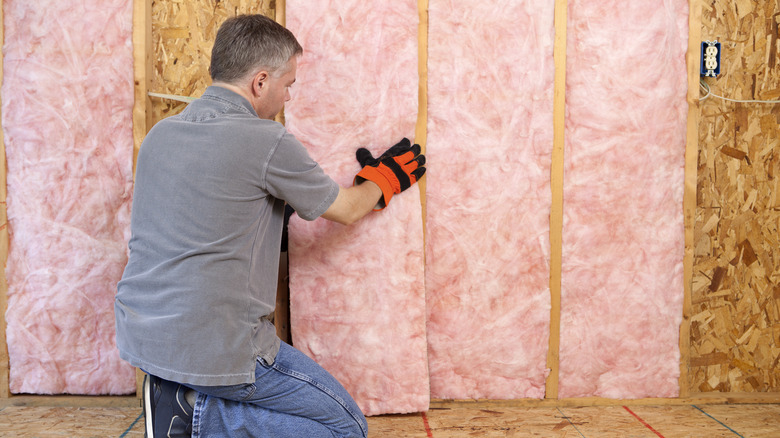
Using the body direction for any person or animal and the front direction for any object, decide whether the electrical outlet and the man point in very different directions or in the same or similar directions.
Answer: very different directions

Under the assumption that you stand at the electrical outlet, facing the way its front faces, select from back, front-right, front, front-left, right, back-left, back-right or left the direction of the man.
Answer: front-right

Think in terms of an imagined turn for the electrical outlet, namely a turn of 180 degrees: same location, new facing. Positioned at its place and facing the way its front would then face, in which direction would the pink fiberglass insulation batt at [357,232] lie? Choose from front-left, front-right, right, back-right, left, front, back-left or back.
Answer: back-left

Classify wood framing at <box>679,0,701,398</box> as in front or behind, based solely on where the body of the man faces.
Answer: in front

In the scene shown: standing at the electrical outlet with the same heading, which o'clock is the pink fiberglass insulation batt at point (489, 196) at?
The pink fiberglass insulation batt is roughly at 2 o'clock from the electrical outlet.

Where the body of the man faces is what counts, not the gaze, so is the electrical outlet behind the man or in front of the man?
in front

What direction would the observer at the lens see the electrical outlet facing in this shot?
facing the viewer

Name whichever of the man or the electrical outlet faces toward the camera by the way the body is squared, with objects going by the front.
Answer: the electrical outlet

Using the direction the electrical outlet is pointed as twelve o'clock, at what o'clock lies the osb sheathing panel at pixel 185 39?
The osb sheathing panel is roughly at 2 o'clock from the electrical outlet.

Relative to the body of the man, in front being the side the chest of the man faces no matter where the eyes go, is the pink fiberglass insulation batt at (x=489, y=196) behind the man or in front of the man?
in front

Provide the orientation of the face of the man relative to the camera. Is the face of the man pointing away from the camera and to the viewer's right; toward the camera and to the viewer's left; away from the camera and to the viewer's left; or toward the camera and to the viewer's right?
away from the camera and to the viewer's right

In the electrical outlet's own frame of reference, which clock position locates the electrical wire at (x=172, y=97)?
The electrical wire is roughly at 2 o'clock from the electrical outlet.

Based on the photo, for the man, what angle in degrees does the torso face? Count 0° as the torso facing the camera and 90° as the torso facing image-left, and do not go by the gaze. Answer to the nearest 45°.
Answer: approximately 225°

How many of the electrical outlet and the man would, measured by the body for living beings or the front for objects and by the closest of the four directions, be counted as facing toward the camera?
1

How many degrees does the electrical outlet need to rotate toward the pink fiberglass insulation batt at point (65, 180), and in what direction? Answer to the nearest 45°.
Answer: approximately 45° to its right
